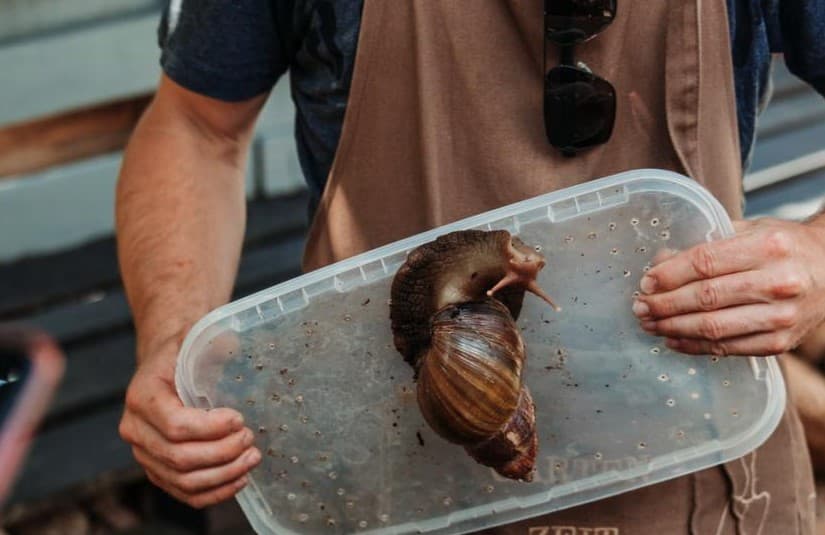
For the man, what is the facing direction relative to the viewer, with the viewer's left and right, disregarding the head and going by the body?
facing the viewer
